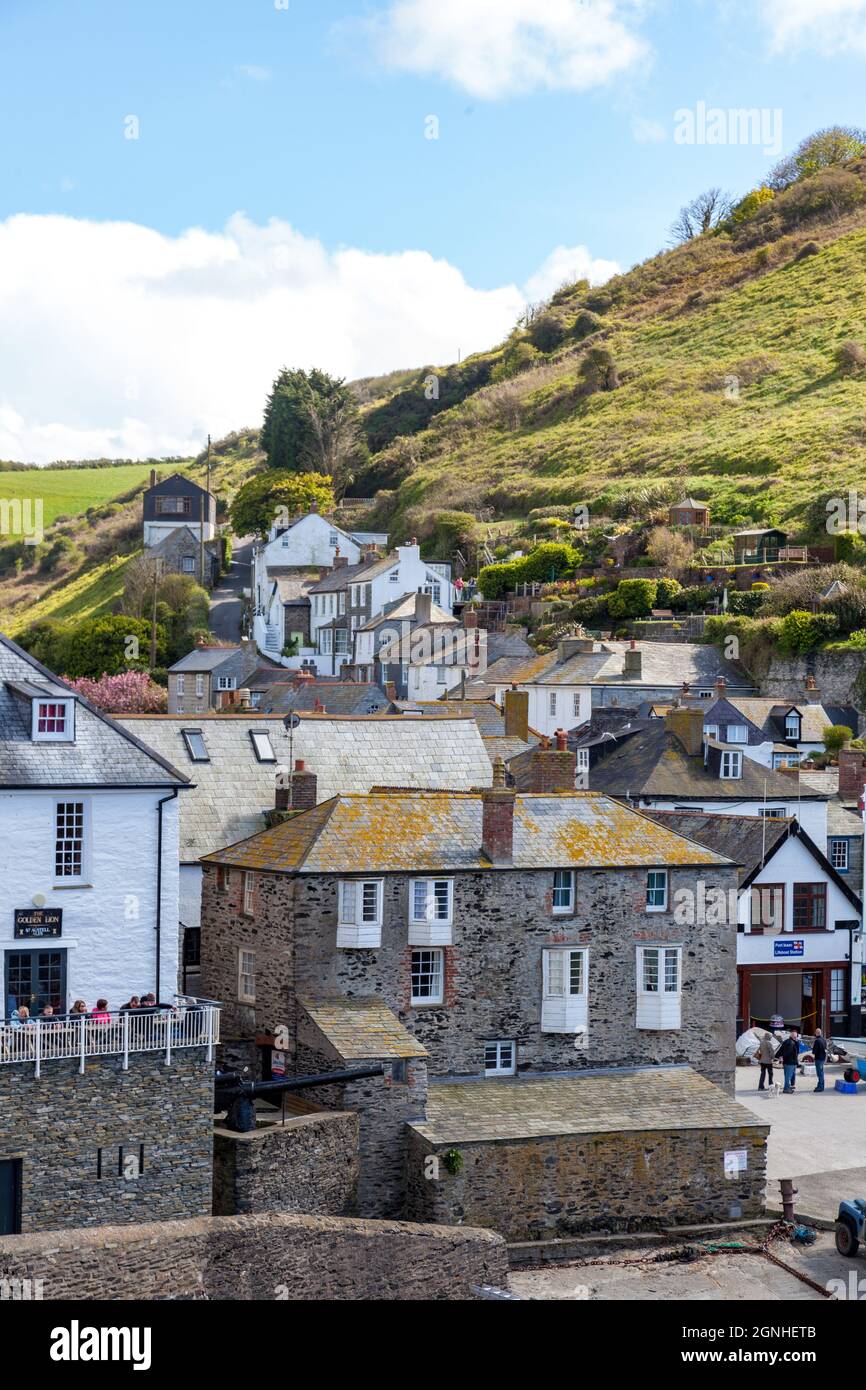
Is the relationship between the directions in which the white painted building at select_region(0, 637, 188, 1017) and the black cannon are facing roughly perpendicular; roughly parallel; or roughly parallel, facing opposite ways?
roughly perpendicular

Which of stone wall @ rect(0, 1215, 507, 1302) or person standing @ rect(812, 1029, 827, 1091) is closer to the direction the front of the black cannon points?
the person standing

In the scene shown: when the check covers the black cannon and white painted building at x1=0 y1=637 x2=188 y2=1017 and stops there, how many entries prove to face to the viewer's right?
1

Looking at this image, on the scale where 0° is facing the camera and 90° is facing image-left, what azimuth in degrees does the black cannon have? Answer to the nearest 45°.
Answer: approximately 270°

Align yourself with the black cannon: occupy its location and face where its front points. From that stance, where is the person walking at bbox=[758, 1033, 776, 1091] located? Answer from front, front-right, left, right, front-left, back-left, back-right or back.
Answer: front-left

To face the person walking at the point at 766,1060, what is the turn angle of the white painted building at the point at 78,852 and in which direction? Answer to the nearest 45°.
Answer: approximately 135° to its left

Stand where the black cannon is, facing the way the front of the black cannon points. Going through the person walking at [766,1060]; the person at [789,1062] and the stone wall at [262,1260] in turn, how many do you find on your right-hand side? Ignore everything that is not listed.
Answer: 1

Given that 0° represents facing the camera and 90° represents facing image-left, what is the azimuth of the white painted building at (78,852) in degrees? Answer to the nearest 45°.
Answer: approximately 0°

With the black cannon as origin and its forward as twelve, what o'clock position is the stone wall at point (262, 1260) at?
The stone wall is roughly at 3 o'clock from the black cannon.
